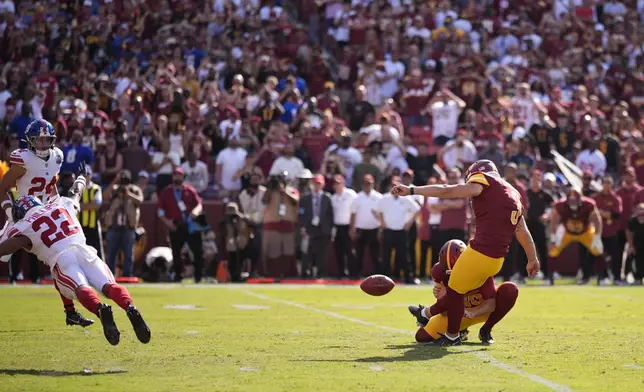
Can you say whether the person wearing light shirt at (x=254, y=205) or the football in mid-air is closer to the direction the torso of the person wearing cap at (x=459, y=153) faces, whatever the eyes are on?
the football in mid-air

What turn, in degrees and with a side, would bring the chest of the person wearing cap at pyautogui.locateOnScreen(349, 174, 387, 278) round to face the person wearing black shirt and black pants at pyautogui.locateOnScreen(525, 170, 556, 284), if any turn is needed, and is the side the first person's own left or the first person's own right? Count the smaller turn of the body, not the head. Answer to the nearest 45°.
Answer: approximately 90° to the first person's own left

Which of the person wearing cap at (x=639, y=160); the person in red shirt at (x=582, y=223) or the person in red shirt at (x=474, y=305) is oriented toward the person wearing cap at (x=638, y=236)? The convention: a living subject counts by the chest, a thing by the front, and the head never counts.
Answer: the person wearing cap at (x=639, y=160)

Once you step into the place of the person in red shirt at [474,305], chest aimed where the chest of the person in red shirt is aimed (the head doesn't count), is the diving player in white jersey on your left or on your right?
on your right

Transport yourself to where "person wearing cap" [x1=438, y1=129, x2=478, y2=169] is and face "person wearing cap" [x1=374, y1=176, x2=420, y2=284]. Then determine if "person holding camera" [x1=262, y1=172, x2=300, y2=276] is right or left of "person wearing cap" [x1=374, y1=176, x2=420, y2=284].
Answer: right

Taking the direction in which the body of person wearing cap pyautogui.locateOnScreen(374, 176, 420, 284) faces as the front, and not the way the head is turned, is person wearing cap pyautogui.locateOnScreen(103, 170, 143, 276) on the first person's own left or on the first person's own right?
on the first person's own right

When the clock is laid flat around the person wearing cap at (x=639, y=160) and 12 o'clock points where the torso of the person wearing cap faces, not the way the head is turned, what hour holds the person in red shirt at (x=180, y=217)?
The person in red shirt is roughly at 2 o'clock from the person wearing cap.
